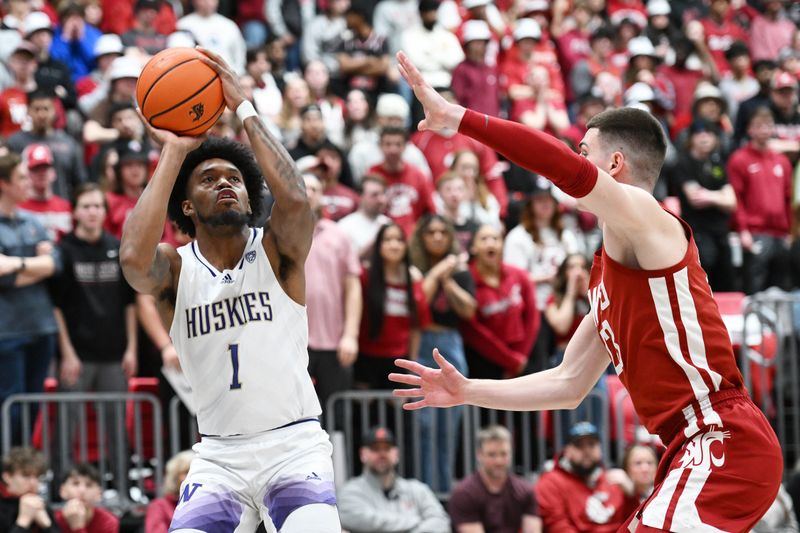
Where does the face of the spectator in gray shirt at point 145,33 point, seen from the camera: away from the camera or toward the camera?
toward the camera

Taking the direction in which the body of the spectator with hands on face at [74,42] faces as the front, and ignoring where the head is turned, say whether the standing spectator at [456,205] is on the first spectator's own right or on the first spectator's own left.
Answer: on the first spectator's own left

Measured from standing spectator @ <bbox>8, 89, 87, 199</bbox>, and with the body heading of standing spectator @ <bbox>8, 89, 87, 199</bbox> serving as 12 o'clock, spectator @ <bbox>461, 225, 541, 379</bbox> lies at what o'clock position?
spectator @ <bbox>461, 225, 541, 379</bbox> is roughly at 10 o'clock from standing spectator @ <bbox>8, 89, 87, 199</bbox>.

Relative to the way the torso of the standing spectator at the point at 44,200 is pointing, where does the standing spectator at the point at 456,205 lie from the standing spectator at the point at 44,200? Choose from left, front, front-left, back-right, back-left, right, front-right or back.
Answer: left

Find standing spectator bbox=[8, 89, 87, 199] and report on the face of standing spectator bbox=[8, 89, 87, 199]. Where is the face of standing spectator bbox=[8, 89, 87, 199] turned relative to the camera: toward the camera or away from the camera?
toward the camera

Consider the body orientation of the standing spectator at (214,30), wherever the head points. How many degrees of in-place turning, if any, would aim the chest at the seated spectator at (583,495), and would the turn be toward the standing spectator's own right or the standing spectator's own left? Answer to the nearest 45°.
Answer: approximately 45° to the standing spectator's own left

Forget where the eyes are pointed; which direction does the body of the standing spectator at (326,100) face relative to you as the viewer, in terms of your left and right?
facing the viewer

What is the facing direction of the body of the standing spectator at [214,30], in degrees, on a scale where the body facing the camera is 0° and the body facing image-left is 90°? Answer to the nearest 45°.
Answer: approximately 0°

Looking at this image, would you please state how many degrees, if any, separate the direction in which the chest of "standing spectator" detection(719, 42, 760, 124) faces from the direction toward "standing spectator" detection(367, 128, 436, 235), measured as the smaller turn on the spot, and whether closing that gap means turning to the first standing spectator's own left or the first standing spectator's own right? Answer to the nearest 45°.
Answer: approximately 45° to the first standing spectator's own right

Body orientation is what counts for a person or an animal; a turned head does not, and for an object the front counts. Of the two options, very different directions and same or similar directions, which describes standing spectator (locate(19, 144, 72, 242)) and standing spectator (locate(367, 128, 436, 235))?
same or similar directions

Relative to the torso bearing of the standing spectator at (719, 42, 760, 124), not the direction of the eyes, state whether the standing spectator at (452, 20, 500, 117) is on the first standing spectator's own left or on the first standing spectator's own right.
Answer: on the first standing spectator's own right

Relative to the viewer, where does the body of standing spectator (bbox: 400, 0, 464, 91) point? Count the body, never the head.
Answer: toward the camera
